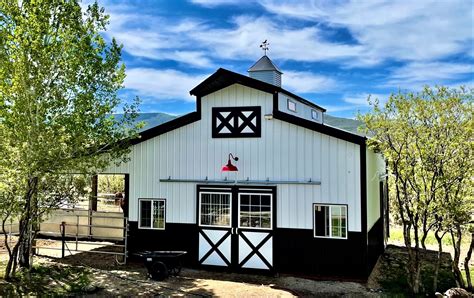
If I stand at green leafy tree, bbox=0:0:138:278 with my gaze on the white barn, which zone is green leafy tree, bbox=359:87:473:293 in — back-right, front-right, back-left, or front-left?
front-right

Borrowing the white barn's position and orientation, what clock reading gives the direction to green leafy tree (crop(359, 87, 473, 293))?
The green leafy tree is roughly at 10 o'clock from the white barn.

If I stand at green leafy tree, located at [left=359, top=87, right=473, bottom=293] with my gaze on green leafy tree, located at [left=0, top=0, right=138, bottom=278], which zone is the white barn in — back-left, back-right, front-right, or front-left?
front-right

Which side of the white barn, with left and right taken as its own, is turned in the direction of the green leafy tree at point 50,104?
right

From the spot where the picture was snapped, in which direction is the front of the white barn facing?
facing the viewer
